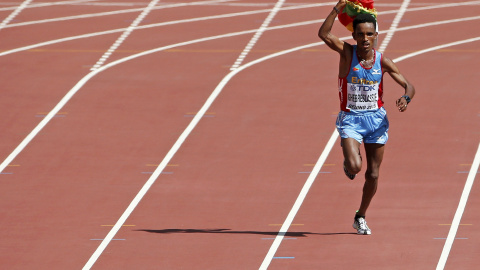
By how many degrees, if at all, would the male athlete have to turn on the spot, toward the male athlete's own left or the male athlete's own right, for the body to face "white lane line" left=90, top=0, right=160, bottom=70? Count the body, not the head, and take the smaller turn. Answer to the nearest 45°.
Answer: approximately 135° to the male athlete's own right

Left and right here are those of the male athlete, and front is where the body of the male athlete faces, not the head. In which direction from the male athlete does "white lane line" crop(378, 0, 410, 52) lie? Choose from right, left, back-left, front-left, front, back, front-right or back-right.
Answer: back

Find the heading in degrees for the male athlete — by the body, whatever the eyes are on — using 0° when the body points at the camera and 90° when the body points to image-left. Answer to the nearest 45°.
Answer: approximately 0°

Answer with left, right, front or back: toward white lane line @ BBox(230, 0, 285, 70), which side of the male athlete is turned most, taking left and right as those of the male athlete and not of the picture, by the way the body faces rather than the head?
back
